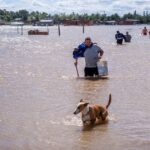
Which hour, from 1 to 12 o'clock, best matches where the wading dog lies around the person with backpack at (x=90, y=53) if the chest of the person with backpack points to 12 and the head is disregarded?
The wading dog is roughly at 12 o'clock from the person with backpack.

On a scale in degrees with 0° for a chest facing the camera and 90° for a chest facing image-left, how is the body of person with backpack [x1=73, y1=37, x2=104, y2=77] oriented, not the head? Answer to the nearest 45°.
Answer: approximately 0°
